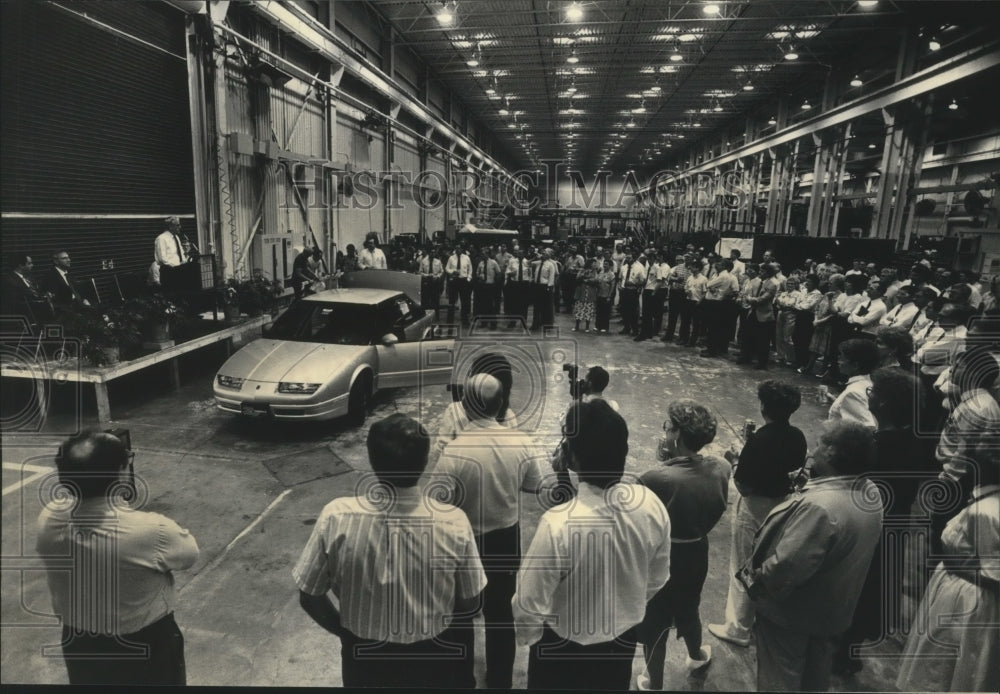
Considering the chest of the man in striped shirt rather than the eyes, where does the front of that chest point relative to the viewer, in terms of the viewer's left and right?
facing away from the viewer

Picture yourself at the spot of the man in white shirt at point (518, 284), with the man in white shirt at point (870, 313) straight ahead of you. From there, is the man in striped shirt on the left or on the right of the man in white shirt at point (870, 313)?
right

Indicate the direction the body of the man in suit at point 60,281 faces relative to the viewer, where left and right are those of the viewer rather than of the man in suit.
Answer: facing the viewer and to the right of the viewer

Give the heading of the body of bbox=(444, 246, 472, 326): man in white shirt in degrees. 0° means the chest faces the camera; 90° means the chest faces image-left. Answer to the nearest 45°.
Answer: approximately 0°

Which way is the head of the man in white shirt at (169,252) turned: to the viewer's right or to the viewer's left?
to the viewer's right

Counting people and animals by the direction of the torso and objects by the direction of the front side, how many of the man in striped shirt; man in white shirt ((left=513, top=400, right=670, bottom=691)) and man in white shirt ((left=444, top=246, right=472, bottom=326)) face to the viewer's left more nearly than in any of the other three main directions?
0

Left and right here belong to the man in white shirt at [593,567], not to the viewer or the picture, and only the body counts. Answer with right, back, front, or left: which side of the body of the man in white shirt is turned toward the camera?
back

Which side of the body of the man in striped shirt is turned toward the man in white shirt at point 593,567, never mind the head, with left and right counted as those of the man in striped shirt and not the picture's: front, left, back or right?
right

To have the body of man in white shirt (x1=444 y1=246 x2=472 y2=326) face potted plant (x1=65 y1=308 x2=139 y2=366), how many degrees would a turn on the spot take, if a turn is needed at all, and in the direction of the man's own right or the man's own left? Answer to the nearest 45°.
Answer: approximately 45° to the man's own right

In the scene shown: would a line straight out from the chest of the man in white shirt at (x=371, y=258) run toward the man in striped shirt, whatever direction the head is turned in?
yes

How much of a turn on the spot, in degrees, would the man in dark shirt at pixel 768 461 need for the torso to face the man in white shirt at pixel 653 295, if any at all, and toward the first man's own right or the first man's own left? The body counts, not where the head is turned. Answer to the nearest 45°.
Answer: approximately 45° to the first man's own right

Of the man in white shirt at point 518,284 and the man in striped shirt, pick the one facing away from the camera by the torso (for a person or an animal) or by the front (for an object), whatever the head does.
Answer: the man in striped shirt

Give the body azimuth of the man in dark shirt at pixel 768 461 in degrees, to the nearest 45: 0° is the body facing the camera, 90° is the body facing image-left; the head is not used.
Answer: approximately 135°

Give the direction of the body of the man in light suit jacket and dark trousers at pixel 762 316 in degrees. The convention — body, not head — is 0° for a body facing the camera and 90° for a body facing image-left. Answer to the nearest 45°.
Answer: approximately 90°

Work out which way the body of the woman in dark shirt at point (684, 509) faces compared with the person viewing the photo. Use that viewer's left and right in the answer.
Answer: facing away from the viewer and to the left of the viewer

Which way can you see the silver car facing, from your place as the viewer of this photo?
facing the viewer and to the left of the viewer

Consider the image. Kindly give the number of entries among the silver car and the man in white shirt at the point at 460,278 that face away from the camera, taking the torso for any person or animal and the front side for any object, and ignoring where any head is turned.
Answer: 0

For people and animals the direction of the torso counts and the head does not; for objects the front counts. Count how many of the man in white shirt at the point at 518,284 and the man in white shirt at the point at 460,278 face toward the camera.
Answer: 2
